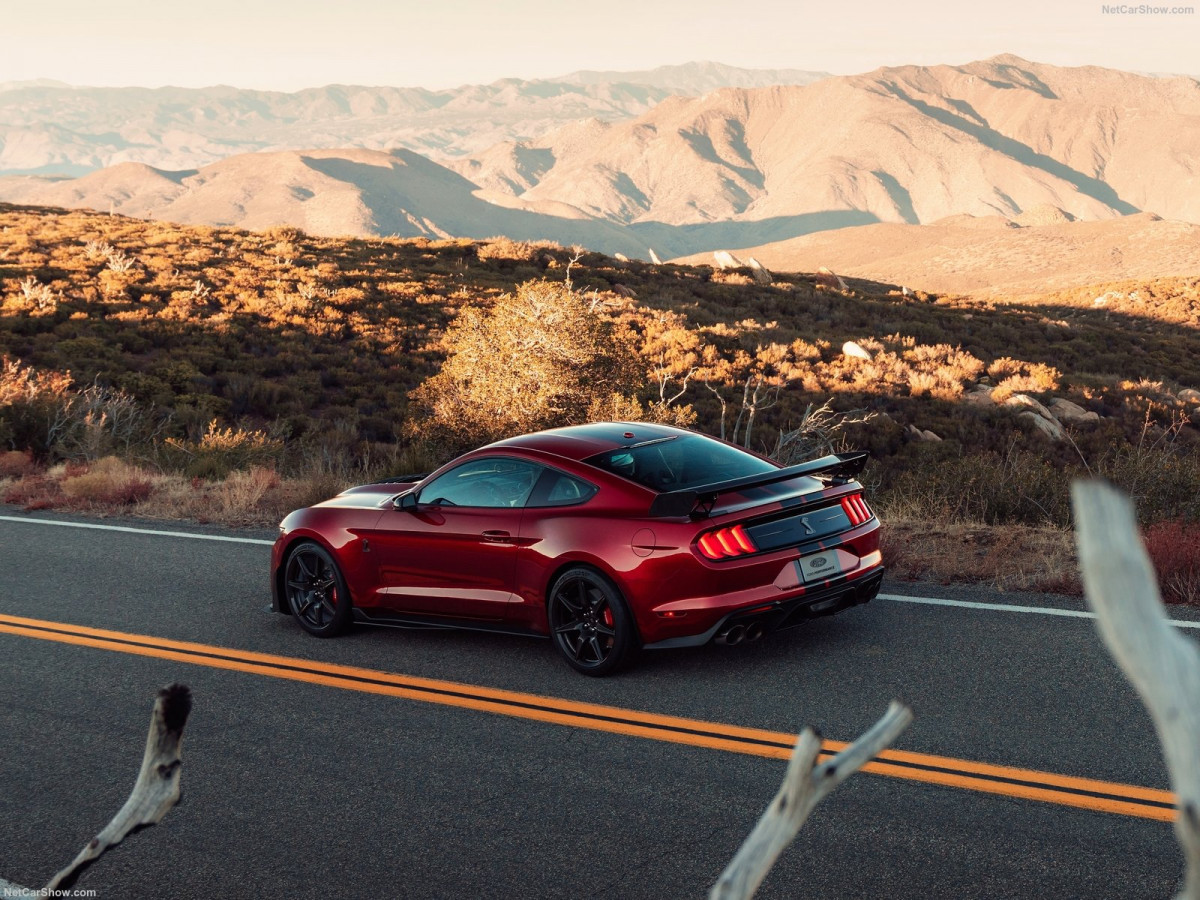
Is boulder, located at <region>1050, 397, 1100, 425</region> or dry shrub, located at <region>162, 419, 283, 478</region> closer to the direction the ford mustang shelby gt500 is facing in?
the dry shrub

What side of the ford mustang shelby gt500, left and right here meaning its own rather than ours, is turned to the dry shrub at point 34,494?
front

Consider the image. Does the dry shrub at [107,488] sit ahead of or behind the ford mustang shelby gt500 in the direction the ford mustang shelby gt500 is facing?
ahead

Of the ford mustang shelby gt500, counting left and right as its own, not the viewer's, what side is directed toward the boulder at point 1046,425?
right

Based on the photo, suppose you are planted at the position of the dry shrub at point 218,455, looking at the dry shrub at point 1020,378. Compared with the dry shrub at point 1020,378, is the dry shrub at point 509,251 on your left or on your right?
left

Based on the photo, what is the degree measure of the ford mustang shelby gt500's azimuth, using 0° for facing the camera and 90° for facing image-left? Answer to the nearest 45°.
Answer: approximately 135°

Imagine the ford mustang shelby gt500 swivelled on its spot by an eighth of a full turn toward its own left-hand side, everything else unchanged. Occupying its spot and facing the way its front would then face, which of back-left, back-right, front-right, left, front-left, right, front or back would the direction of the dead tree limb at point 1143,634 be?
left

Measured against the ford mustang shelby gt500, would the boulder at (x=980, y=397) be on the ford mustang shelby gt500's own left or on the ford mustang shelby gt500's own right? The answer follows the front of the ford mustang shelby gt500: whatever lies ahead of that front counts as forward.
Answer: on the ford mustang shelby gt500's own right

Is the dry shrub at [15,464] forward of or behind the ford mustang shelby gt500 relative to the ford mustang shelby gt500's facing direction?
forward
